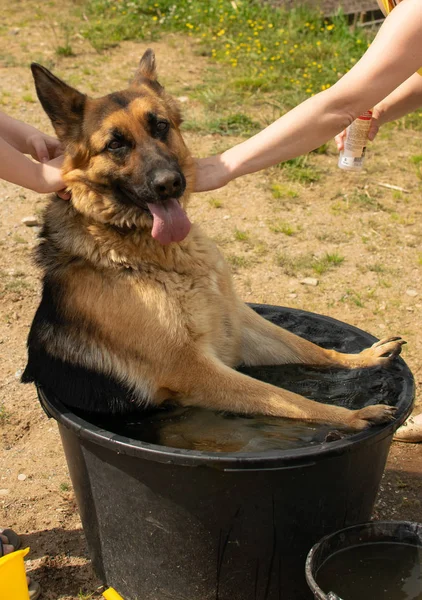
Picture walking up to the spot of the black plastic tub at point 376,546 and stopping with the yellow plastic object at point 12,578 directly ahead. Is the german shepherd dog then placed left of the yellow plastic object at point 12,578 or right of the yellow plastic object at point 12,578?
right

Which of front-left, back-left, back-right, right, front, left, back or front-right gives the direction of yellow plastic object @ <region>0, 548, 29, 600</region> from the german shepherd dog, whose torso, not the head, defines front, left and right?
front-right

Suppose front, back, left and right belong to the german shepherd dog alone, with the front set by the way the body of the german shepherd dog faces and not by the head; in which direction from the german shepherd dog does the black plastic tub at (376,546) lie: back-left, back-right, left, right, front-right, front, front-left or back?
front

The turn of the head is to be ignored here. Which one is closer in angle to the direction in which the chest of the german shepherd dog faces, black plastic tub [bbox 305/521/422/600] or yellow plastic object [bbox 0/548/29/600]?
the black plastic tub
